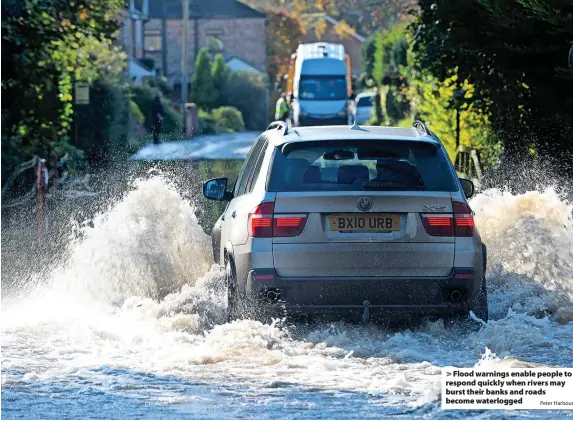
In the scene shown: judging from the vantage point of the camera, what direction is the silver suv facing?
facing away from the viewer

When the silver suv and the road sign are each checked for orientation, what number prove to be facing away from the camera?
1

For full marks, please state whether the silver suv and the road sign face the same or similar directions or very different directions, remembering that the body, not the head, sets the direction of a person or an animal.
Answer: very different directions

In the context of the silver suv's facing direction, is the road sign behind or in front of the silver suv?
in front

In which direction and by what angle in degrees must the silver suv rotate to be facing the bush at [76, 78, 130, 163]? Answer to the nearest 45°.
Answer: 0° — it already faces it

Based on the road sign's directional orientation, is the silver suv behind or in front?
in front

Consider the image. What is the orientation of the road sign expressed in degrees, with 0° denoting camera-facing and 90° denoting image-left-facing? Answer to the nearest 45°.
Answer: approximately 0°

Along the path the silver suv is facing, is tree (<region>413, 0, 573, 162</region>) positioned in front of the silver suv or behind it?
in front
